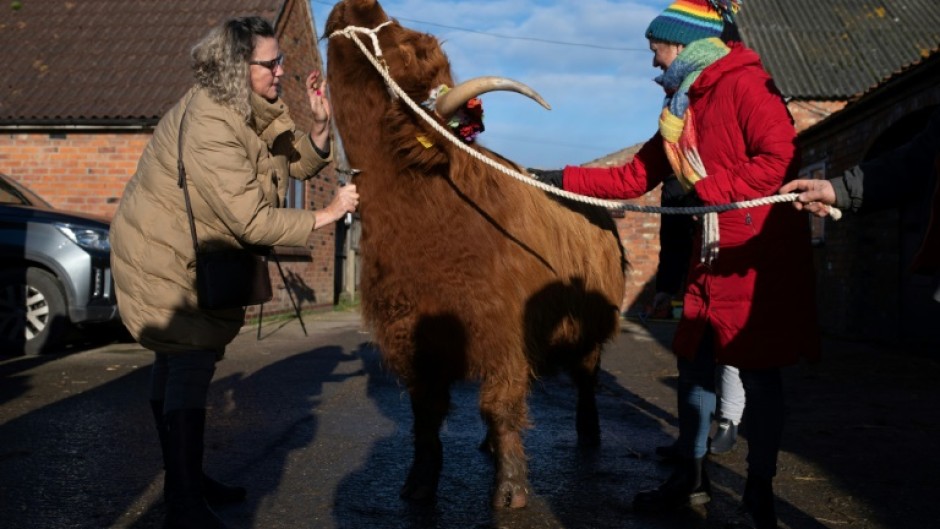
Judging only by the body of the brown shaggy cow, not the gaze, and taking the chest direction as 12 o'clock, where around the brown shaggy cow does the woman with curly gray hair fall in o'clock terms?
The woman with curly gray hair is roughly at 1 o'clock from the brown shaggy cow.

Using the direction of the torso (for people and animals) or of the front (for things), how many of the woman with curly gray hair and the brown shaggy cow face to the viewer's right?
1

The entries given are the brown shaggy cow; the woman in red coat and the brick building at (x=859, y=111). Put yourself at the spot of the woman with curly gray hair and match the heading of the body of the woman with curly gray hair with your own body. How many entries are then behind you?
0

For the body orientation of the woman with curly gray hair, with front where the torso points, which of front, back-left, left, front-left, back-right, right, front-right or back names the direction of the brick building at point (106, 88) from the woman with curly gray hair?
left

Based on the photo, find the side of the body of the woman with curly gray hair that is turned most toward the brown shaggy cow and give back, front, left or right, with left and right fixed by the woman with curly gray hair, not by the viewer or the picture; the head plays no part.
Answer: front

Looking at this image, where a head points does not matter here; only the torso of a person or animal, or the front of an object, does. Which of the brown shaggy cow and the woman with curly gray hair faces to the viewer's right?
the woman with curly gray hair

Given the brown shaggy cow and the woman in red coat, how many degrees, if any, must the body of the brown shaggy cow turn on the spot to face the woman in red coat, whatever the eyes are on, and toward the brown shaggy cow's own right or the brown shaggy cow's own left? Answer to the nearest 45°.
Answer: approximately 135° to the brown shaggy cow's own left

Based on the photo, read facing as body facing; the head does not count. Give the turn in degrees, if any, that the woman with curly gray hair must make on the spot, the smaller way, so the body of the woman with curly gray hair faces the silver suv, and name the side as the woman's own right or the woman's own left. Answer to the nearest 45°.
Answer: approximately 90° to the woman's own left

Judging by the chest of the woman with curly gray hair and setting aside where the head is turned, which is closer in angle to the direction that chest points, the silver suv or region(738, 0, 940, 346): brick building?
the brick building

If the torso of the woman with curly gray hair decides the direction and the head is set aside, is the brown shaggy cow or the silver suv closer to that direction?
the brown shaggy cow

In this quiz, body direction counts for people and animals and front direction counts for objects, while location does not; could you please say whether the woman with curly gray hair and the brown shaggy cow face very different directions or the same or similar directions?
very different directions

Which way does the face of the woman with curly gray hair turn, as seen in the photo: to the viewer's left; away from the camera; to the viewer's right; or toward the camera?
to the viewer's right

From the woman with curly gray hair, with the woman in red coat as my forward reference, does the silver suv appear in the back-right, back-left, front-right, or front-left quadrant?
back-left

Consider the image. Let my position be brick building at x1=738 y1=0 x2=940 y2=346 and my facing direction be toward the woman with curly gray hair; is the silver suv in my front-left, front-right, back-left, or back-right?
front-right

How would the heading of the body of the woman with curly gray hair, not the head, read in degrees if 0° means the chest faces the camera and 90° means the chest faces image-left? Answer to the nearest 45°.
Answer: approximately 270°

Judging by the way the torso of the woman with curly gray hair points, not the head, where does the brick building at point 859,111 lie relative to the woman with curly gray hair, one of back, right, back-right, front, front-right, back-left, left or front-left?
front-left

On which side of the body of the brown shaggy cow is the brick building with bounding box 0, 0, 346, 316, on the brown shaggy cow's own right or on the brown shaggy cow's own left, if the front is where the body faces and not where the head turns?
on the brown shaggy cow's own right

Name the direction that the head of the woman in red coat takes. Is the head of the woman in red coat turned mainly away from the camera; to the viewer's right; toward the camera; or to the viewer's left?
to the viewer's left
